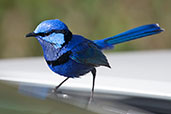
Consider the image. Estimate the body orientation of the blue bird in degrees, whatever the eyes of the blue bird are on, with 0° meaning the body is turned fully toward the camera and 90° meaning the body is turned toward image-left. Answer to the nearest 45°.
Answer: approximately 90°
